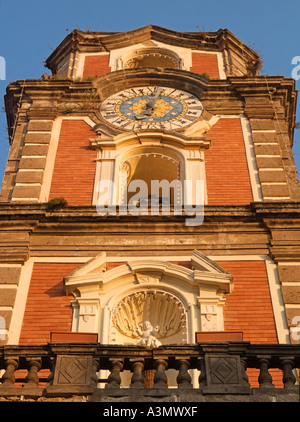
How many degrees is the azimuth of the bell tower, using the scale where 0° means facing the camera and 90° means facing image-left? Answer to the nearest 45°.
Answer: approximately 0°
